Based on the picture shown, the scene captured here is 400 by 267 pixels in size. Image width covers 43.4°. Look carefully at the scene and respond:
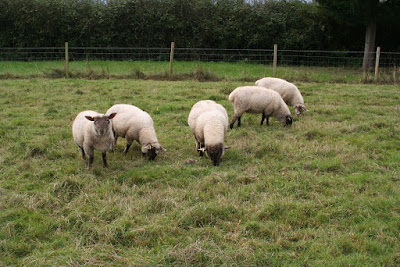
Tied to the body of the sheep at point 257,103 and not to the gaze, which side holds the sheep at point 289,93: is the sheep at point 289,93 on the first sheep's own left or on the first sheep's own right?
on the first sheep's own left

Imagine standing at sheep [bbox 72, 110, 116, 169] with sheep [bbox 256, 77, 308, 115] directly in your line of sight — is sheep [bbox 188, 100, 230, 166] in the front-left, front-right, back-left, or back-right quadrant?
front-right

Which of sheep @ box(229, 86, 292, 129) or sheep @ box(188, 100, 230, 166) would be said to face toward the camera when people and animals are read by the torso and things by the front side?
sheep @ box(188, 100, 230, 166)

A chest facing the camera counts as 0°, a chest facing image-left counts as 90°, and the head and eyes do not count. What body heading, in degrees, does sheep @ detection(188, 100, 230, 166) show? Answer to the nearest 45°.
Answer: approximately 0°

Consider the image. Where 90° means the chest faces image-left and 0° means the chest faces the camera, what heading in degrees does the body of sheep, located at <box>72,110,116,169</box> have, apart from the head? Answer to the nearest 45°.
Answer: approximately 315°

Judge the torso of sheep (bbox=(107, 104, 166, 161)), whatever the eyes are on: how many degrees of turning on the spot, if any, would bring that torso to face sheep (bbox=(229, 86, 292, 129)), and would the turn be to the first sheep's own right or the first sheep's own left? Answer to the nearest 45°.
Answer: approximately 90° to the first sheep's own left

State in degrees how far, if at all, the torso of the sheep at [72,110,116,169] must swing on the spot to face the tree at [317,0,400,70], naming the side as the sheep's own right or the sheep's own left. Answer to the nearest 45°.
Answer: approximately 90° to the sheep's own left

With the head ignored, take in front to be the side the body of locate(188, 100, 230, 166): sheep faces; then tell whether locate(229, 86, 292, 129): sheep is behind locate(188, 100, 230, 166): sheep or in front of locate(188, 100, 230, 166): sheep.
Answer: behind

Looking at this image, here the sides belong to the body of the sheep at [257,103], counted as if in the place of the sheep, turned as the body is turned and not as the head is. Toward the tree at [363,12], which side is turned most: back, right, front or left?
left

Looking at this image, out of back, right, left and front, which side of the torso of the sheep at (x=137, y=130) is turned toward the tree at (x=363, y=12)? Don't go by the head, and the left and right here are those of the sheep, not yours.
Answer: left

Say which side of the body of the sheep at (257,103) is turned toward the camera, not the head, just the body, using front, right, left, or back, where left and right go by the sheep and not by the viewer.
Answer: right

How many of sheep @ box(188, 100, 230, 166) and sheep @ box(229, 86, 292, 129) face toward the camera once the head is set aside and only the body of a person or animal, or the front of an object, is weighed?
1

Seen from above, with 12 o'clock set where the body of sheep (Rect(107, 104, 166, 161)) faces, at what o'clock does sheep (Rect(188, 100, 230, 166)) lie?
sheep (Rect(188, 100, 230, 166)) is roughly at 11 o'clock from sheep (Rect(107, 104, 166, 161)).

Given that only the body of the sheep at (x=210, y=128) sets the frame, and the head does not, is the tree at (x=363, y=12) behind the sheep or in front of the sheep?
behind
